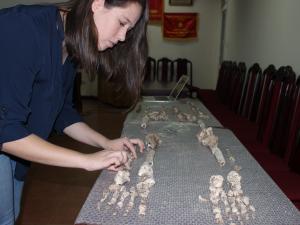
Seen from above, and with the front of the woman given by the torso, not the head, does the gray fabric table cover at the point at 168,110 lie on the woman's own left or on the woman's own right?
on the woman's own left

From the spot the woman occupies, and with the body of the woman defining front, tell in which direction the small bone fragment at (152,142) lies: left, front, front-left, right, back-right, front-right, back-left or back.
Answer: front-left

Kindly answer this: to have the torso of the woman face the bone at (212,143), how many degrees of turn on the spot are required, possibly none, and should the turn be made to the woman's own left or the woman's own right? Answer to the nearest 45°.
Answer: approximately 45° to the woman's own left

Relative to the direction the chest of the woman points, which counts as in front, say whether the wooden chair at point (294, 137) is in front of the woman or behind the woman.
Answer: in front

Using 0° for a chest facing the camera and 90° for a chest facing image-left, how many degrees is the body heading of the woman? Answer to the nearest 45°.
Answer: approximately 270°
